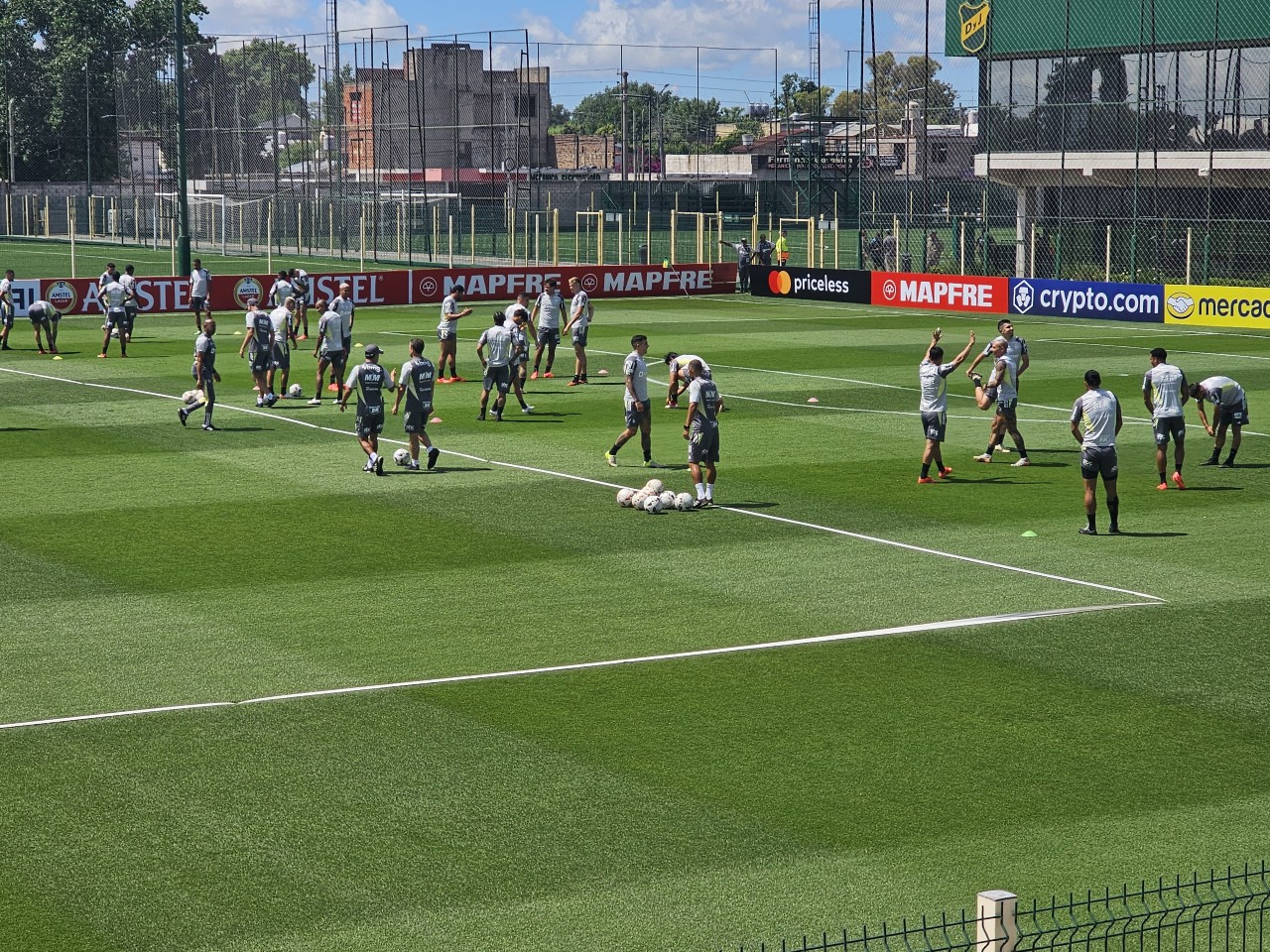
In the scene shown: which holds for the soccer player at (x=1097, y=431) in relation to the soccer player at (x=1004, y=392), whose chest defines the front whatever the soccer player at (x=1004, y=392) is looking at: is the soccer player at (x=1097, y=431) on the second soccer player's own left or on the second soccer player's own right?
on the second soccer player's own left

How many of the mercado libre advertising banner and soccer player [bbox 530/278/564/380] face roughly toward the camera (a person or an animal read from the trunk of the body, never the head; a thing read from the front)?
2

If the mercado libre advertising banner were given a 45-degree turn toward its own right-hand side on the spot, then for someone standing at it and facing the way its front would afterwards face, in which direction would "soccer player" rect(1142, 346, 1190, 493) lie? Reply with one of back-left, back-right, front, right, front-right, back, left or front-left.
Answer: front-left

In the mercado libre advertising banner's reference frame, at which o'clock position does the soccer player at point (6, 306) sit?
The soccer player is roughly at 2 o'clock from the mercado libre advertising banner.

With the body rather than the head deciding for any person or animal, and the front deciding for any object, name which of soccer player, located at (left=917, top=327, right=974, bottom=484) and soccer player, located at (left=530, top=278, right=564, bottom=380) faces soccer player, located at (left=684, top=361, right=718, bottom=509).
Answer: soccer player, located at (left=530, top=278, right=564, bottom=380)

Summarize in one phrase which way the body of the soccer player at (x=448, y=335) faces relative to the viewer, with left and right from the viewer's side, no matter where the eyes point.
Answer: facing to the right of the viewer

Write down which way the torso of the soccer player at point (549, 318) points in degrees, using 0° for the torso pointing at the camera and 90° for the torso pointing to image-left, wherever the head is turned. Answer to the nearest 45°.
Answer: approximately 0°
